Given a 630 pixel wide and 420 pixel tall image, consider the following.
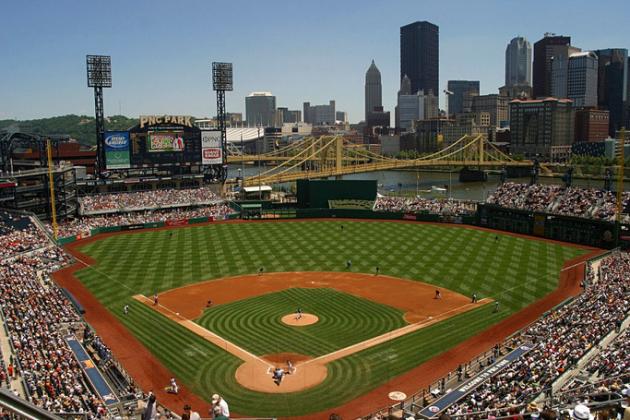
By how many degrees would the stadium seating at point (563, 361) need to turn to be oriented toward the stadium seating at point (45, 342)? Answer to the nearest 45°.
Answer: approximately 45° to its left

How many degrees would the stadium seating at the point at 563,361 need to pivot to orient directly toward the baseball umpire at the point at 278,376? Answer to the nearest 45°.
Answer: approximately 45° to its left

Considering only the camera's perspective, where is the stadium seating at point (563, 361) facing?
facing away from the viewer and to the left of the viewer
